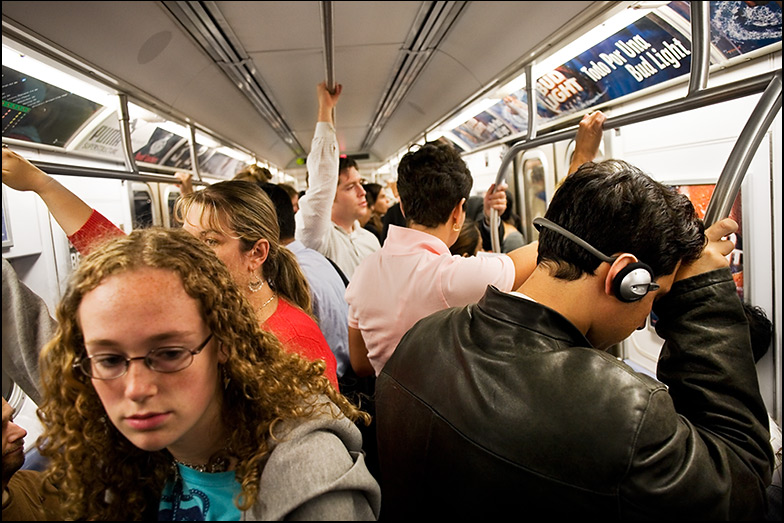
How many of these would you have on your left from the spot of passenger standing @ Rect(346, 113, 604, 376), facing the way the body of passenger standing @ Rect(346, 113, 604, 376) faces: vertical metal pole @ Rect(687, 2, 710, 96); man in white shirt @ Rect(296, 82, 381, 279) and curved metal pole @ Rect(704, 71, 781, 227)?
1

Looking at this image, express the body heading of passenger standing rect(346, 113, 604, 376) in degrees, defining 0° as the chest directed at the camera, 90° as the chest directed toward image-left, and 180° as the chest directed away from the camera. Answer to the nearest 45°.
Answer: approximately 225°

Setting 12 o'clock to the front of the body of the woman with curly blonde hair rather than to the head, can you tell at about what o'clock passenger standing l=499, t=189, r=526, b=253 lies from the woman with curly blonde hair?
The passenger standing is roughly at 6 o'clock from the woman with curly blonde hair.

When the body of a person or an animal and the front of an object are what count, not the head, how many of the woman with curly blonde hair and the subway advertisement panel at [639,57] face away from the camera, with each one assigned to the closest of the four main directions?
0

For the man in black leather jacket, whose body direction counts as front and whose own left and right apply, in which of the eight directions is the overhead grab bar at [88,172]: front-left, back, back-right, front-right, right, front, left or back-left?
back-left

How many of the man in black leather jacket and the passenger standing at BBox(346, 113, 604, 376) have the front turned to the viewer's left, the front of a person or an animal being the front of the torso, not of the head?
0

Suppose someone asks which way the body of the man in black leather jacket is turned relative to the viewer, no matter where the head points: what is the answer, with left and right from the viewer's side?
facing away from the viewer and to the right of the viewer

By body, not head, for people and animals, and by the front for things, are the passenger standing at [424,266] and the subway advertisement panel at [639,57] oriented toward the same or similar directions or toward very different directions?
very different directions

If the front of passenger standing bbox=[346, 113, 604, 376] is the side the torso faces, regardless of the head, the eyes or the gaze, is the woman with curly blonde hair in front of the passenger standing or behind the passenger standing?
behind

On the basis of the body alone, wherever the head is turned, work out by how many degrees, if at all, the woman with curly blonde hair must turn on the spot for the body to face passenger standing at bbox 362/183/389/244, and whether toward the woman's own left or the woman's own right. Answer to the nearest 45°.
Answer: approximately 180°

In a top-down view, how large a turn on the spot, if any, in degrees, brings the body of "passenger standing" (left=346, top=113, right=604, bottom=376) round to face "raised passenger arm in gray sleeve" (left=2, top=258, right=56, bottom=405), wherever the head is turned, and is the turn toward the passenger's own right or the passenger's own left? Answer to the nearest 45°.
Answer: approximately 180°

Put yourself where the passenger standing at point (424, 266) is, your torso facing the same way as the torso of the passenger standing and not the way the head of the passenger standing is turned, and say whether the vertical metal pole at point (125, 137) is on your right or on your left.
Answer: on your left

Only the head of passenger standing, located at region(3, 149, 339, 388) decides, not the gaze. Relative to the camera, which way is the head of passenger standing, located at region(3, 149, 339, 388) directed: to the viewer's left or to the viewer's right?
to the viewer's left

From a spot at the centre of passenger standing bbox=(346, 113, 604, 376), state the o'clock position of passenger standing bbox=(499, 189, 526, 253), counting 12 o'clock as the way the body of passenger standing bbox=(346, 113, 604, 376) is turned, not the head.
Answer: passenger standing bbox=(499, 189, 526, 253) is roughly at 11 o'clock from passenger standing bbox=(346, 113, 604, 376).
